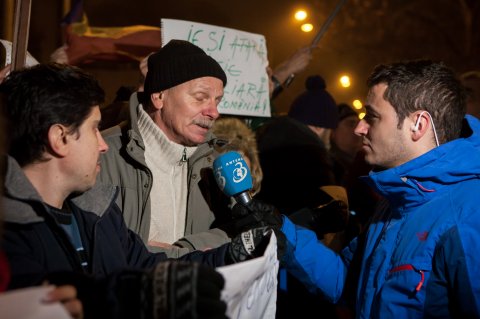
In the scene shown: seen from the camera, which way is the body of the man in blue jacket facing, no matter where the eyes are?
to the viewer's left

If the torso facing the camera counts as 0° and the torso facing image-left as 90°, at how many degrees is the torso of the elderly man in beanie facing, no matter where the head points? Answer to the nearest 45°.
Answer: approximately 315°

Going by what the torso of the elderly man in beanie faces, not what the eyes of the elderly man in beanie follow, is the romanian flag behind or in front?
behind

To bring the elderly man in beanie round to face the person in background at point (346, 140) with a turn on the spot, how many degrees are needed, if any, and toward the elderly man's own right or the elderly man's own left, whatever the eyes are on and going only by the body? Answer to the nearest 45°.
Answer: approximately 90° to the elderly man's own left

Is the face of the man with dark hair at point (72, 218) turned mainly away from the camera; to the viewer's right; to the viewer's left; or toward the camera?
to the viewer's right

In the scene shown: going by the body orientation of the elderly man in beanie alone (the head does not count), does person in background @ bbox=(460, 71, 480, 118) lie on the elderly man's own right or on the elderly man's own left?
on the elderly man's own left

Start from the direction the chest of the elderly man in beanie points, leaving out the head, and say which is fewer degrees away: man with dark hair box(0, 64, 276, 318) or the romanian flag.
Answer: the man with dark hair

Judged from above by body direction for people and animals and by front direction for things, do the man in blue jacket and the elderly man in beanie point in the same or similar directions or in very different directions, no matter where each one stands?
very different directions

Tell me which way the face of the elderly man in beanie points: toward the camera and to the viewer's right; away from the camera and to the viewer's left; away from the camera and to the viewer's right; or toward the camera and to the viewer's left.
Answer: toward the camera and to the viewer's right

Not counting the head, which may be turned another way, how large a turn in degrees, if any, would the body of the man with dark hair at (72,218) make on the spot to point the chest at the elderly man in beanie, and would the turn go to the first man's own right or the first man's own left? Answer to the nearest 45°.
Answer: approximately 90° to the first man's own left

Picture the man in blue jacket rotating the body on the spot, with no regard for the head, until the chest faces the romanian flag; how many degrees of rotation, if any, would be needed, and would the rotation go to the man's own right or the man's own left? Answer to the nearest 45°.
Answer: approximately 45° to the man's own right
